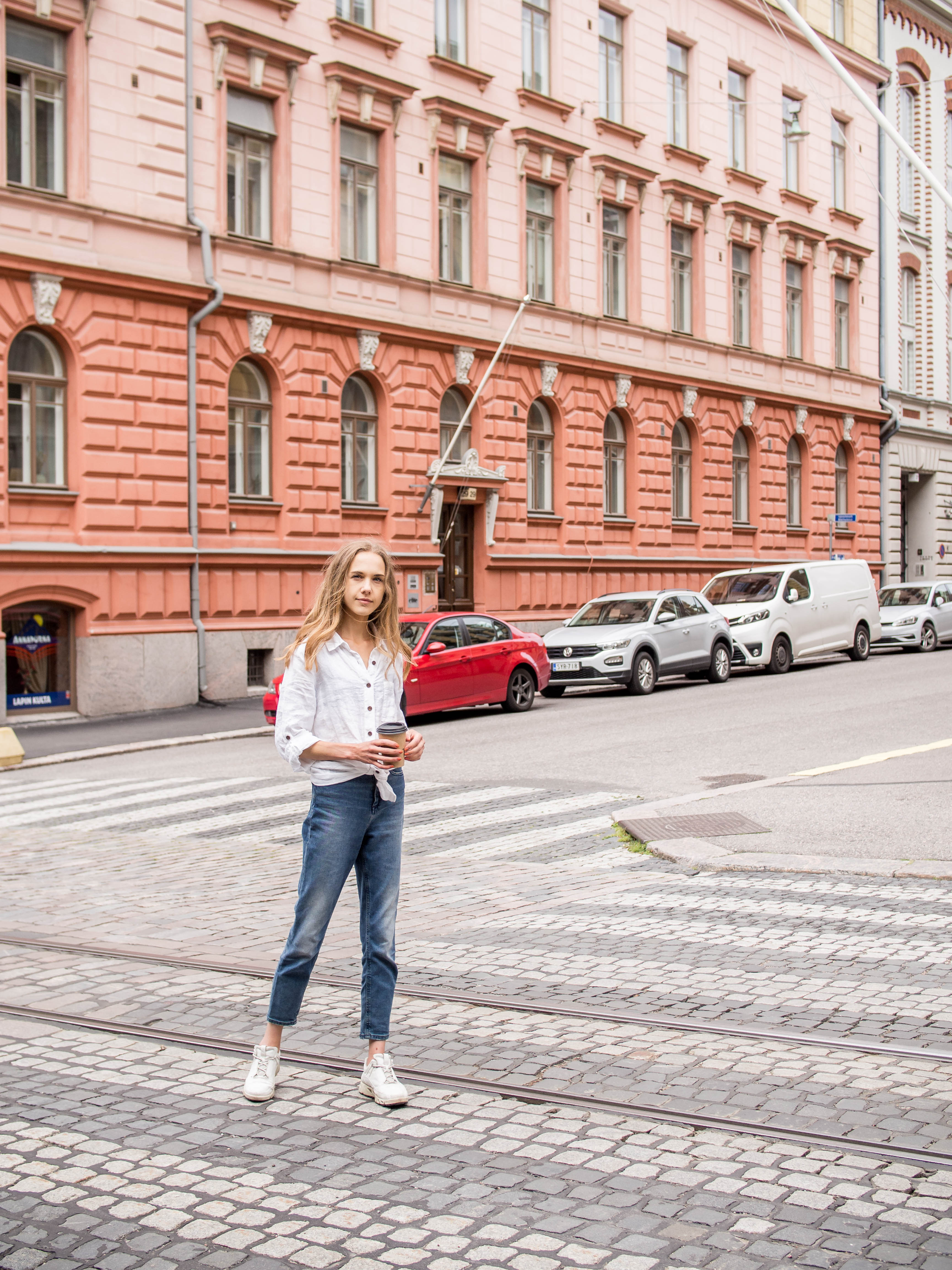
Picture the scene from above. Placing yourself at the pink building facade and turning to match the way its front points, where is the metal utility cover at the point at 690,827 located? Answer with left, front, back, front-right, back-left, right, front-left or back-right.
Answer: front-right

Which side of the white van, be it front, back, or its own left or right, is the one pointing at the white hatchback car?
back

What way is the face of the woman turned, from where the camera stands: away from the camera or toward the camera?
toward the camera

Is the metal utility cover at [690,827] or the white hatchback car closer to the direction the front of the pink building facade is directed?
the metal utility cover

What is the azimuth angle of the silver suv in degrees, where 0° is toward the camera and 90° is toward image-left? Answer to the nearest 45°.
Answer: approximately 45°

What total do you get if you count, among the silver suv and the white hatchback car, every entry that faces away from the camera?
0

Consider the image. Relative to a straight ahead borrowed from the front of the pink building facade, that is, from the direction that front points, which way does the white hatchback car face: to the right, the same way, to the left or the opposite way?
to the right

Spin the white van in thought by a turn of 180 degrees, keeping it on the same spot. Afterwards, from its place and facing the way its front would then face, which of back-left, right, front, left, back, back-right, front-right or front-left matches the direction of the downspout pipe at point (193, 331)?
back

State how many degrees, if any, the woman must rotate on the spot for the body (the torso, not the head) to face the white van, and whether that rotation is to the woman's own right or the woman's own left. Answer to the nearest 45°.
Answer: approximately 135° to the woman's own left

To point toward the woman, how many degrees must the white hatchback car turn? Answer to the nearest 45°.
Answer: approximately 45° to its left

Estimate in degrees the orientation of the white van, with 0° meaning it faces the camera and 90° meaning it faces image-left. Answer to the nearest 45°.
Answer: approximately 45°

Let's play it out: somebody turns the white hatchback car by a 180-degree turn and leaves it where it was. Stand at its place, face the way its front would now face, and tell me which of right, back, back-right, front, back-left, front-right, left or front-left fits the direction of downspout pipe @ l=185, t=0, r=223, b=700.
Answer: back

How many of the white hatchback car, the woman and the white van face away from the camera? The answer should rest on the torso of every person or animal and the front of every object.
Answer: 0

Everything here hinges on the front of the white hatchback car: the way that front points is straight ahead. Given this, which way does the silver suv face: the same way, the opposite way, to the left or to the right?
the same way

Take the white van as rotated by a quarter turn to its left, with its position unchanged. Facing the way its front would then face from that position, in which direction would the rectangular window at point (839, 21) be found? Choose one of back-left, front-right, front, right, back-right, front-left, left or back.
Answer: back-left

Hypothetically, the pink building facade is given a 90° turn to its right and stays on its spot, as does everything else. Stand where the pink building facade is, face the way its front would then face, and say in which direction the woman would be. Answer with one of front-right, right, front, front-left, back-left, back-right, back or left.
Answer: front-left

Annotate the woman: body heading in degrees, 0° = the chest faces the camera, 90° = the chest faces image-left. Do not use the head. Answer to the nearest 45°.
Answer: approximately 315°

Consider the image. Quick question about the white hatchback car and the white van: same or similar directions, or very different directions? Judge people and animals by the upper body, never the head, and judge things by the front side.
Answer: same or similar directions

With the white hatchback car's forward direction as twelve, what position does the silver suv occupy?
The silver suv is roughly at 11 o'clock from the white hatchback car.

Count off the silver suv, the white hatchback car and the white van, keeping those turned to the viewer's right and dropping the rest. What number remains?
0
